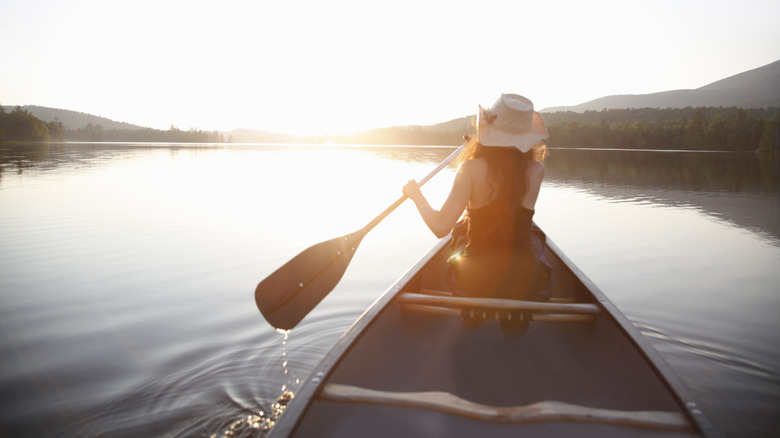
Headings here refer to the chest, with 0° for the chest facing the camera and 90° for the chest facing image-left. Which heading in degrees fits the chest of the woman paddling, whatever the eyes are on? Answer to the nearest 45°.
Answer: approximately 180°

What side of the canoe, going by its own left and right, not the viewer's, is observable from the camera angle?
back
